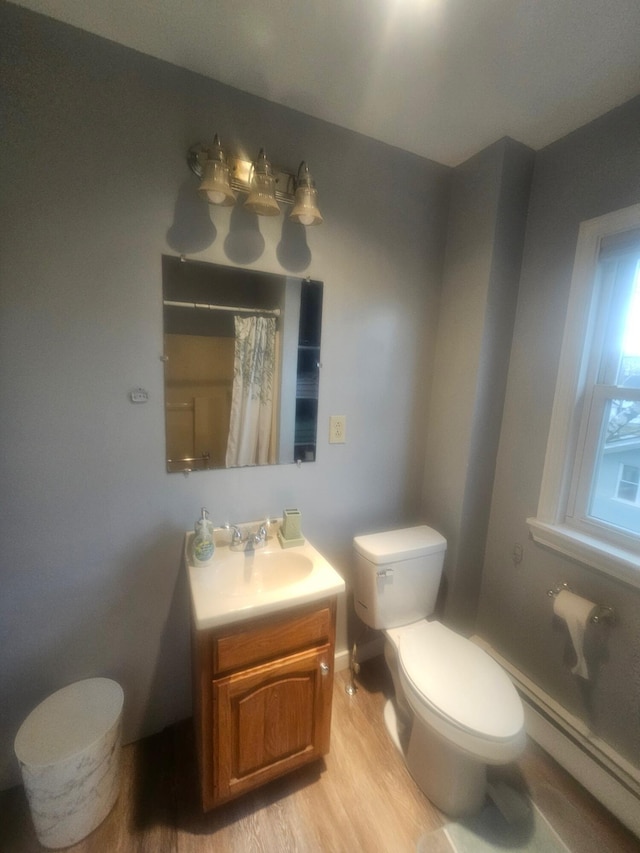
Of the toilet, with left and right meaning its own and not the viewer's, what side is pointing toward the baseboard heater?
left

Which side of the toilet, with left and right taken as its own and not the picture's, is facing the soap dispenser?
right

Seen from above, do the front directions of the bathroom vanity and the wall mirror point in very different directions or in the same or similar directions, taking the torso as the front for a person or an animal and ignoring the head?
same or similar directions

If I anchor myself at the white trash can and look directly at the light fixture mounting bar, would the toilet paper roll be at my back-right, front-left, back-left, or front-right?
front-right

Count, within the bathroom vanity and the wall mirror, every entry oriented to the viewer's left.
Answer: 0

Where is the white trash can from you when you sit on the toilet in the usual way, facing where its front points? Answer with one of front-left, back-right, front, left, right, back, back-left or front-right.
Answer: right

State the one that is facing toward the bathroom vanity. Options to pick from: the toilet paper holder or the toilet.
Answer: the toilet paper holder

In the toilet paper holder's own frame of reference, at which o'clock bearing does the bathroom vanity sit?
The bathroom vanity is roughly at 12 o'clock from the toilet paper holder.

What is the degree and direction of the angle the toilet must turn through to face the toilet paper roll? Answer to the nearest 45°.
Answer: approximately 90° to its left

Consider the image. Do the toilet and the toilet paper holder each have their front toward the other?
no

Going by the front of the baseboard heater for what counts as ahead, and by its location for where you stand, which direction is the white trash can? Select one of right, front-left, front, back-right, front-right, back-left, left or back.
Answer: front

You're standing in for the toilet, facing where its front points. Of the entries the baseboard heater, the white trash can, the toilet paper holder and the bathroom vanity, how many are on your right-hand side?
2

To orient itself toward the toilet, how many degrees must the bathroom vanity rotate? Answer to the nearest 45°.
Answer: approximately 45° to its left

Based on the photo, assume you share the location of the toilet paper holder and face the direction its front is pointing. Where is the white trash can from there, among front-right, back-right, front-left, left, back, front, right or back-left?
front

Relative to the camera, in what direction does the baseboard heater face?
facing the viewer and to the left of the viewer
